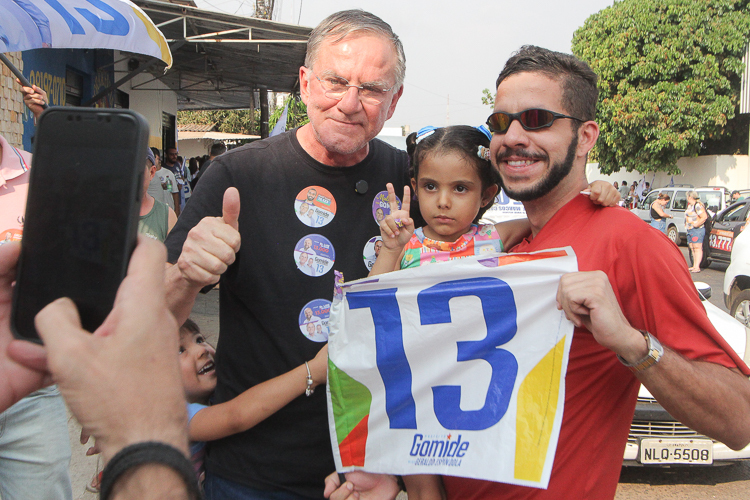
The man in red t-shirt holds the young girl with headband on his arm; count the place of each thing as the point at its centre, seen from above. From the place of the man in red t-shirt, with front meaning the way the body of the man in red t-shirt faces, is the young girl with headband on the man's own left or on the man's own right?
on the man's own right

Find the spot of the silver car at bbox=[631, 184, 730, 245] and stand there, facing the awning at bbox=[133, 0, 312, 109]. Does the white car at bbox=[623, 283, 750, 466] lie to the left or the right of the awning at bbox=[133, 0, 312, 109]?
left

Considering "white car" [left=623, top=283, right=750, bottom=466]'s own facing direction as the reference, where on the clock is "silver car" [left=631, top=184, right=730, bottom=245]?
"silver car" [left=631, top=184, right=730, bottom=245] is roughly at 6 o'clock from "white car" [left=623, top=283, right=750, bottom=466].

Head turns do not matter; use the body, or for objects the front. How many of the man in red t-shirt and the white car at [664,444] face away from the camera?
0

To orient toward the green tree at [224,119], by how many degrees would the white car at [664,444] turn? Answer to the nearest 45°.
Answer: approximately 135° to its right

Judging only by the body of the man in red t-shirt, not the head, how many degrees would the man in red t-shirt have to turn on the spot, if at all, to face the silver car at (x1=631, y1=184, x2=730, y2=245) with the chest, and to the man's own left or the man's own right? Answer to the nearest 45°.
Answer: approximately 135° to the man's own right

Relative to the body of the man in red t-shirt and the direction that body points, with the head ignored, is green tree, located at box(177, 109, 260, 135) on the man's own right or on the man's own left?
on the man's own right

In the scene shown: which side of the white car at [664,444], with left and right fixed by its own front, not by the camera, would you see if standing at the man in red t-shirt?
front

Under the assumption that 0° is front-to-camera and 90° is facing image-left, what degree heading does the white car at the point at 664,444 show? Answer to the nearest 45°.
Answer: approximately 0°

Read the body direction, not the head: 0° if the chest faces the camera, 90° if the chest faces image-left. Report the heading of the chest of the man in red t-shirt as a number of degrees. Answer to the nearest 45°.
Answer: approximately 45°
